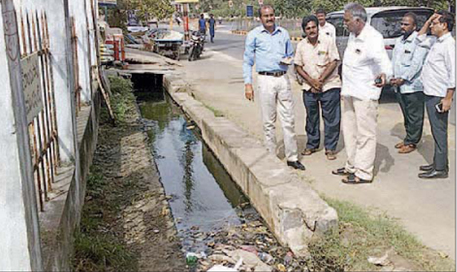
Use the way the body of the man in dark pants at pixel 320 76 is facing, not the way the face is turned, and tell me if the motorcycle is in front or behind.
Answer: behind

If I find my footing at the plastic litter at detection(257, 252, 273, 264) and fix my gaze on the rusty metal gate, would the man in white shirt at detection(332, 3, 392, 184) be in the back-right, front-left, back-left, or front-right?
back-right

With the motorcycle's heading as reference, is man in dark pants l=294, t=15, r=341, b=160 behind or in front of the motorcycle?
in front

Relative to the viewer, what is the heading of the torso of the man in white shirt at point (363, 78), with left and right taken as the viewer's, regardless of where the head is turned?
facing the viewer and to the left of the viewer

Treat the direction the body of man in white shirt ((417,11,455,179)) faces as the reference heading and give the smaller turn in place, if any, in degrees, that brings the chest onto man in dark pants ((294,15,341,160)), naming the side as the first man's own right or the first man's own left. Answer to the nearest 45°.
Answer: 0° — they already face them

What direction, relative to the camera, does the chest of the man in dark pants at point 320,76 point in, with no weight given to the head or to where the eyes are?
toward the camera

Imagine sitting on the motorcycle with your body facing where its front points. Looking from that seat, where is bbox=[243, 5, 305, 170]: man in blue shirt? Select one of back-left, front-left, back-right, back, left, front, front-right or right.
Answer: front

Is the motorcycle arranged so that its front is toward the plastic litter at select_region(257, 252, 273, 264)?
yes

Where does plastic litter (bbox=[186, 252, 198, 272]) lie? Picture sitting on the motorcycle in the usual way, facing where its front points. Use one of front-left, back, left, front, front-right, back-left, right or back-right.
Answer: front

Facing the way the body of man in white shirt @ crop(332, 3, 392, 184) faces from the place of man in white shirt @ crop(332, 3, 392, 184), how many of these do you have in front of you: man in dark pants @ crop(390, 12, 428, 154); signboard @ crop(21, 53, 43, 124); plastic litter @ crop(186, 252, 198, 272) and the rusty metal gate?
3

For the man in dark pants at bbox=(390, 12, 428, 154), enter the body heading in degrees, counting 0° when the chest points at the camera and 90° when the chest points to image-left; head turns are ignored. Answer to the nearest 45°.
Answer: approximately 45°

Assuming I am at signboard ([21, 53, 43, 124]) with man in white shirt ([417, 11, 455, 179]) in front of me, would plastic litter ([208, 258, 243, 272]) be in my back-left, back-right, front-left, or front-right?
front-right

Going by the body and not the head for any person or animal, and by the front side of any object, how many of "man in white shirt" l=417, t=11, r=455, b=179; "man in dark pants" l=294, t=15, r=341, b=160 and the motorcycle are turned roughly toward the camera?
2

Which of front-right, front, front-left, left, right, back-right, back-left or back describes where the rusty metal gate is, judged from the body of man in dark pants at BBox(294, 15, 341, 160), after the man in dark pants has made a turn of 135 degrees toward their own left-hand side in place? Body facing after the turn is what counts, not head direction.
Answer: back

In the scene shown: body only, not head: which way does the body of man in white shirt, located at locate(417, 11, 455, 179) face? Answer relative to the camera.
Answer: to the viewer's left

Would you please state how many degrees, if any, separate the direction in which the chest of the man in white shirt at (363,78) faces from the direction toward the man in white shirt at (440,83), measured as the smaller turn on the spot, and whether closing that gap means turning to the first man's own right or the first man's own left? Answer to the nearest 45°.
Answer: approximately 135° to the first man's own left
